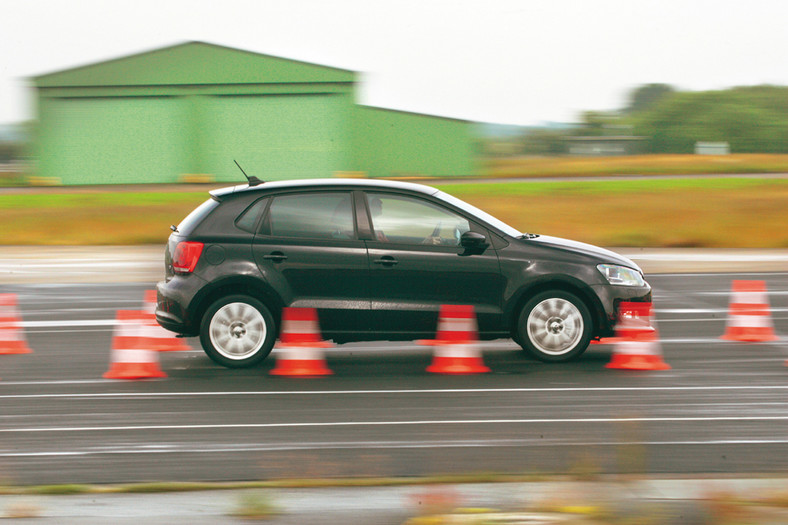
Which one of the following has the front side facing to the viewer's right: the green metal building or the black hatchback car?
the black hatchback car

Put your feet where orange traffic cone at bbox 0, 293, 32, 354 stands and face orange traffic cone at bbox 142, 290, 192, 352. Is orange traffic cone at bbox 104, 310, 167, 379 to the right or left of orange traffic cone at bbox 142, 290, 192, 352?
right

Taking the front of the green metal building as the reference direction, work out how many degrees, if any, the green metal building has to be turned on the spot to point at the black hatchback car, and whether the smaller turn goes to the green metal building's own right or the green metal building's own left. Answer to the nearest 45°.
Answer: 0° — it already faces it

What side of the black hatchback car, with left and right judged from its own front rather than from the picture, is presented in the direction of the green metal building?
left

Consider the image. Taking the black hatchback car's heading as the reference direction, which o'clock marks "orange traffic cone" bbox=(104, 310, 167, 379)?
The orange traffic cone is roughly at 6 o'clock from the black hatchback car.

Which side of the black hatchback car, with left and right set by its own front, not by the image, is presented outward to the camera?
right

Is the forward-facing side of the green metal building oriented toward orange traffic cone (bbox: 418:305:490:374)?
yes

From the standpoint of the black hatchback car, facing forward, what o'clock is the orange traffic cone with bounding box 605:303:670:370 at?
The orange traffic cone is roughly at 12 o'clock from the black hatchback car.

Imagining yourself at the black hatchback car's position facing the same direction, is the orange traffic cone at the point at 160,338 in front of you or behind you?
behind

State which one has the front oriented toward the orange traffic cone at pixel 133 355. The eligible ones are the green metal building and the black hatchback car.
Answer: the green metal building

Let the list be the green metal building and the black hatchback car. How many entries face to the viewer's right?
1

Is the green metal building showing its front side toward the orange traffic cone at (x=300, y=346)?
yes

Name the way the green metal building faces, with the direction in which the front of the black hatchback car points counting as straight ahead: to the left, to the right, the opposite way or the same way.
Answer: to the right
